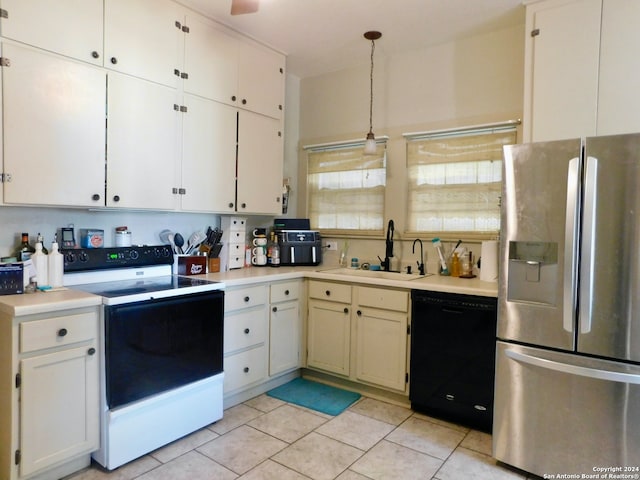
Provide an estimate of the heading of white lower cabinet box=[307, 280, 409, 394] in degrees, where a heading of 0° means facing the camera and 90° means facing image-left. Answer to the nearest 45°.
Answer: approximately 45°

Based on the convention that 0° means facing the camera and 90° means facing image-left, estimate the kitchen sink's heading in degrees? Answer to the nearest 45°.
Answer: approximately 45°

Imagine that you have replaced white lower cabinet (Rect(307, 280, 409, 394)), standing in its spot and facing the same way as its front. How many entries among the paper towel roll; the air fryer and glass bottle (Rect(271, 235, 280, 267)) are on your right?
2

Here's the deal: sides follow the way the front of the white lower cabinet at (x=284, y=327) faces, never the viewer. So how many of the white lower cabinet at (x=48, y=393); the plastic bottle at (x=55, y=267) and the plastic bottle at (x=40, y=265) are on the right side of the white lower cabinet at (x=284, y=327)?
3

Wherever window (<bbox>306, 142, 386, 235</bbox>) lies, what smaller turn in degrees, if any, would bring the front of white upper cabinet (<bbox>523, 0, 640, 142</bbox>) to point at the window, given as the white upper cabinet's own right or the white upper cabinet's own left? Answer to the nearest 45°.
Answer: approximately 45° to the white upper cabinet's own right
